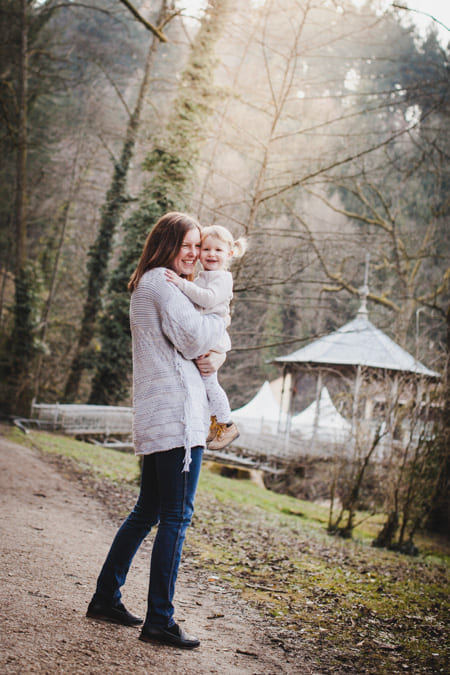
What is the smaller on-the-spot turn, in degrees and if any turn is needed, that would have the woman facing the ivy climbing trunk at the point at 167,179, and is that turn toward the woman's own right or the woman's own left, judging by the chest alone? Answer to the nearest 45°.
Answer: approximately 90° to the woman's own left

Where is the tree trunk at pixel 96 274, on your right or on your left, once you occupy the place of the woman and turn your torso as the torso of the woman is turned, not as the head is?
on your left

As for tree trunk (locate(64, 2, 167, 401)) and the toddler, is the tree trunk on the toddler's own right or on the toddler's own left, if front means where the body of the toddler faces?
on the toddler's own right

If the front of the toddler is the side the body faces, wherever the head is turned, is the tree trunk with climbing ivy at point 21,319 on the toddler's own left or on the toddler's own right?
on the toddler's own right

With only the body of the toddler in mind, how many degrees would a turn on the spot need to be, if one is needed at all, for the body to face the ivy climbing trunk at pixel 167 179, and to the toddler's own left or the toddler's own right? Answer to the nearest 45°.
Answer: approximately 135° to the toddler's own right

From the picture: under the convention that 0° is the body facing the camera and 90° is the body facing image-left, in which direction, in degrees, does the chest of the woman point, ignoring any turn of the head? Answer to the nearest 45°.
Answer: approximately 270°

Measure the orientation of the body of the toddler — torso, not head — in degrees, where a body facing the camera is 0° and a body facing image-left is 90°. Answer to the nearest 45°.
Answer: approximately 45°
